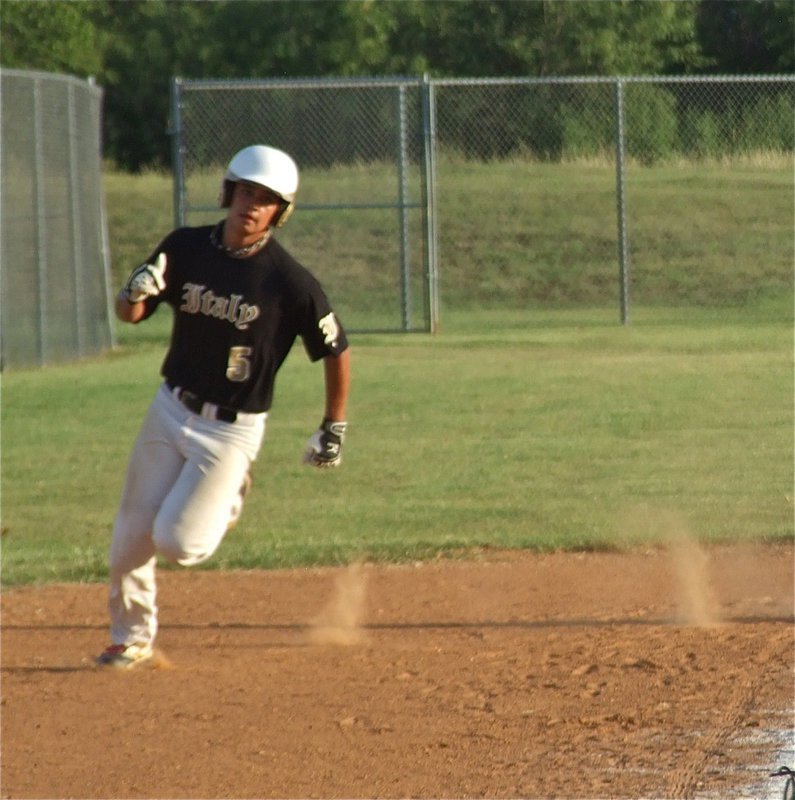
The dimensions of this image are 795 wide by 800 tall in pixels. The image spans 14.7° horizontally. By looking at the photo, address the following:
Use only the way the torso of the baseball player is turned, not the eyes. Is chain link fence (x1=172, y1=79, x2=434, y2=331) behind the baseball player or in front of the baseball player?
behind

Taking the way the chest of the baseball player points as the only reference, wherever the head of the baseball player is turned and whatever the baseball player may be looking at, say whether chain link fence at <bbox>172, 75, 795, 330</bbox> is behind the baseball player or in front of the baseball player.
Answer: behind

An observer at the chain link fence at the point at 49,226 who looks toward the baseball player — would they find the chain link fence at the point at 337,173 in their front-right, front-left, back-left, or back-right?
back-left

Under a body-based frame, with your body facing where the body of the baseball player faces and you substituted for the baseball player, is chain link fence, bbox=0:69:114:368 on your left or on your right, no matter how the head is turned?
on your right

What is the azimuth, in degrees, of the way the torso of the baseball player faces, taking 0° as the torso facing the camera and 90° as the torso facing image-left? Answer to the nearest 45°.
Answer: approximately 45°

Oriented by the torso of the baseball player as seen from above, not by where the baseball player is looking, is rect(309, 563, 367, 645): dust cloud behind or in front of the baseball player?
behind
